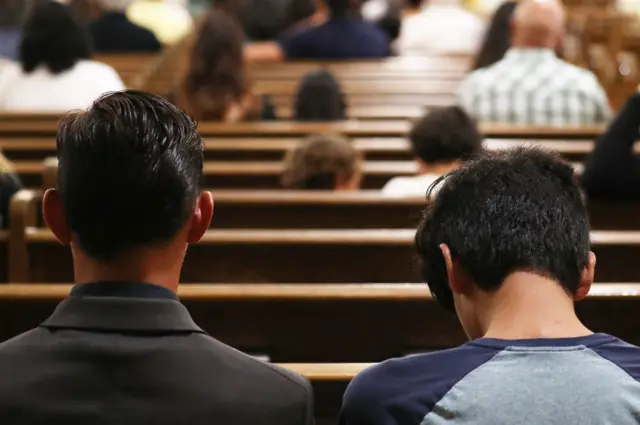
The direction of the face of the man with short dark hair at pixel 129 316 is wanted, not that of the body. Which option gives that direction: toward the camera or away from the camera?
away from the camera

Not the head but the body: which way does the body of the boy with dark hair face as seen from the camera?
away from the camera

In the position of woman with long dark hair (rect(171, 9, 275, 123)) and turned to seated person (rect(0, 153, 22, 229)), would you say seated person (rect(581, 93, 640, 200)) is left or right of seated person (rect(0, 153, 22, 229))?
left

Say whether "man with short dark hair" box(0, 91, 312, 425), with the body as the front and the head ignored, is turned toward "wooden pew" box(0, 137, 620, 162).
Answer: yes

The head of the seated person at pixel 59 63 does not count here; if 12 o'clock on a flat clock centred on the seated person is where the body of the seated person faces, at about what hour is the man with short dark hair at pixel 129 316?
The man with short dark hair is roughly at 6 o'clock from the seated person.

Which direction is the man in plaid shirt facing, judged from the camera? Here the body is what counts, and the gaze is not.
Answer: away from the camera

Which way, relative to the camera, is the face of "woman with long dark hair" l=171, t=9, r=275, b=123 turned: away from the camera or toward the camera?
away from the camera

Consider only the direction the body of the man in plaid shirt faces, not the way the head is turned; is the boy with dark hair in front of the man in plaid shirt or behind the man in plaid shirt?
behind

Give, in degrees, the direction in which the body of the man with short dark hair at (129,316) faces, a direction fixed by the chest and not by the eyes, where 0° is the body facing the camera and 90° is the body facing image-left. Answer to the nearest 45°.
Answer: approximately 180°

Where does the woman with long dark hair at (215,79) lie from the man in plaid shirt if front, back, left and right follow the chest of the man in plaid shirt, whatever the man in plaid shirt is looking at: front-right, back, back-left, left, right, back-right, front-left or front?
left

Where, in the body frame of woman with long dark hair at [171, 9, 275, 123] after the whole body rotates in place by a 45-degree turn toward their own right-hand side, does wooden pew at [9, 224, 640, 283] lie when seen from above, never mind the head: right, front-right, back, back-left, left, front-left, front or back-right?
back-right

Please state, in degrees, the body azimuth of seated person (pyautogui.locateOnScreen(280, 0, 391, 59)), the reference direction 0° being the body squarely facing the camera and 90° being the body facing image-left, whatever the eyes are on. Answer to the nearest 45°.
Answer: approximately 180°

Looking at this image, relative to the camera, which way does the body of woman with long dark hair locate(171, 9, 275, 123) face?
away from the camera
